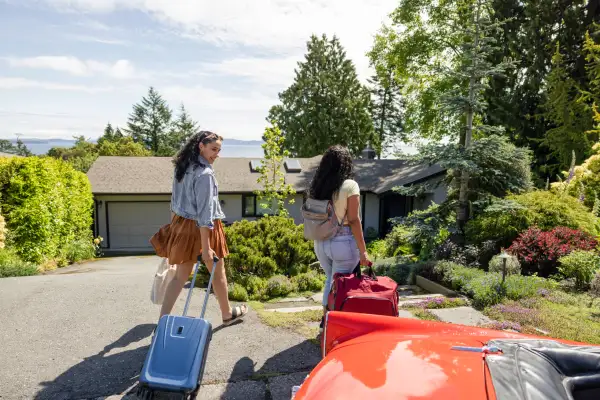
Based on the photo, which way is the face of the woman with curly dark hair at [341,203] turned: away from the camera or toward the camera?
away from the camera

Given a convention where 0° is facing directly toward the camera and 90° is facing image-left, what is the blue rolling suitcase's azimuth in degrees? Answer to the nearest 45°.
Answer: approximately 0°

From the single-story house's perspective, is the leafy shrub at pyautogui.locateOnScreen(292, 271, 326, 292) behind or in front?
in front

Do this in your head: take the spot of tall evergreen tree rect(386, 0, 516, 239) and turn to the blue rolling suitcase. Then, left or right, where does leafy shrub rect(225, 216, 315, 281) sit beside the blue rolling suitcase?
right

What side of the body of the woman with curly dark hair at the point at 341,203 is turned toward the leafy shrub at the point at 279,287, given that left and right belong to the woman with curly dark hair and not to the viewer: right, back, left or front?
left

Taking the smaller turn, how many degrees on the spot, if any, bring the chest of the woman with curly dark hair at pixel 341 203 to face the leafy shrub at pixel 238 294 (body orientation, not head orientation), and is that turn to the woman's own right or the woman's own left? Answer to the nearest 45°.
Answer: approximately 90° to the woman's own left

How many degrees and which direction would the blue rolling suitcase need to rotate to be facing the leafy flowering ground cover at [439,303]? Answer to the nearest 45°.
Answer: approximately 135° to its left

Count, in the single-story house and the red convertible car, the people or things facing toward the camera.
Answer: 1

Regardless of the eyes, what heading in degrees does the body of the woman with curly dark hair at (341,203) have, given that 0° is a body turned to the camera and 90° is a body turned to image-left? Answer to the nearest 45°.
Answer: approximately 225°

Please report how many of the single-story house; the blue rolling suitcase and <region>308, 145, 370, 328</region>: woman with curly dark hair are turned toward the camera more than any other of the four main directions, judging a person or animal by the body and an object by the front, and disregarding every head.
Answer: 2

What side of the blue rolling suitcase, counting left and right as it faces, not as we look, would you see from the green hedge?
back
